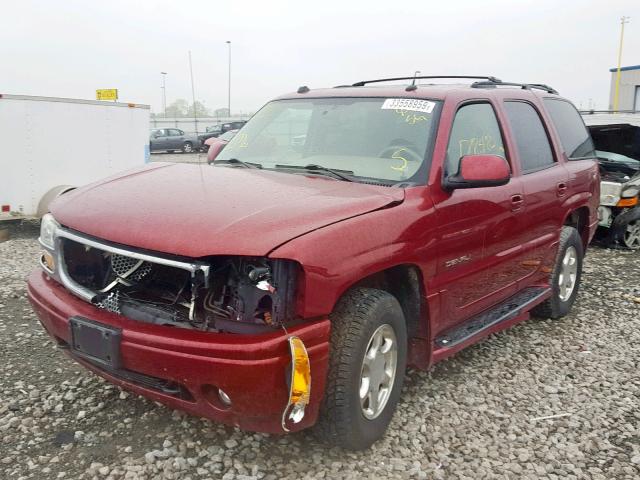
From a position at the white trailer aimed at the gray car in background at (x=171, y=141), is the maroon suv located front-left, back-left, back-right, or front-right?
back-right

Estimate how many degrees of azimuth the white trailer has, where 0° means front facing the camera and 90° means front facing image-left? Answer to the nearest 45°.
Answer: approximately 225°

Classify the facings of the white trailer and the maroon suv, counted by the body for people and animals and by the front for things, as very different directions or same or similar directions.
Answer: very different directions

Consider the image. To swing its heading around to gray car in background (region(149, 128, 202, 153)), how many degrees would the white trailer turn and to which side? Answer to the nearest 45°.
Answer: approximately 45° to its left

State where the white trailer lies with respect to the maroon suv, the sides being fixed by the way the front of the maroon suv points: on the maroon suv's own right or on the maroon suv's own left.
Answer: on the maroon suv's own right

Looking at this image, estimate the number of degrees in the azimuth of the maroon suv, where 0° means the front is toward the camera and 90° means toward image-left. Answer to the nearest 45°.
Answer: approximately 45°

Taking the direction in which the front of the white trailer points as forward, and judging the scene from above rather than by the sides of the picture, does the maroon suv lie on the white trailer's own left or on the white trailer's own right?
on the white trailer's own right
